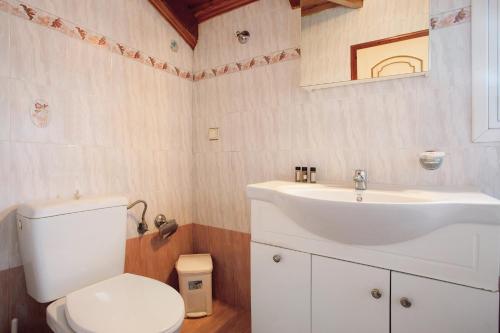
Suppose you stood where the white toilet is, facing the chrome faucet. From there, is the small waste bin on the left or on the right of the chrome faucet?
left

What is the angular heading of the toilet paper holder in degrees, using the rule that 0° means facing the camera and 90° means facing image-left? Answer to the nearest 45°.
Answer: approximately 315°

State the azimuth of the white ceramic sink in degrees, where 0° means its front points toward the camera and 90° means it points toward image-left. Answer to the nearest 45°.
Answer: approximately 0°

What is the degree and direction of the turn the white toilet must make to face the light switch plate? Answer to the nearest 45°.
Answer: approximately 90° to its left

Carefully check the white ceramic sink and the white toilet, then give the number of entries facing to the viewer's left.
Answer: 0

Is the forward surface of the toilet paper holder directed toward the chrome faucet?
yes

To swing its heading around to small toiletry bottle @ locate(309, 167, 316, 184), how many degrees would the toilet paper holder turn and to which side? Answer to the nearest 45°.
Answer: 0° — it already faces it

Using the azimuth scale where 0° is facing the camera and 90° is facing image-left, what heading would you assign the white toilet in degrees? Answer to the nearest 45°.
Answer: approximately 315°

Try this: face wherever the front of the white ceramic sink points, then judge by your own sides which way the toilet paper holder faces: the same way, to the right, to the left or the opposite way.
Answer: to the left
